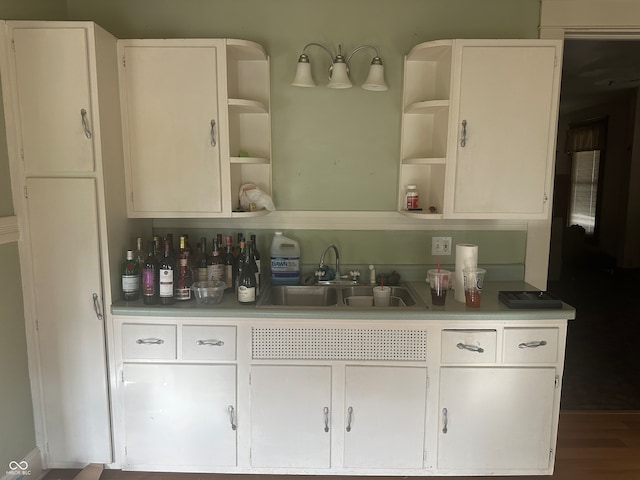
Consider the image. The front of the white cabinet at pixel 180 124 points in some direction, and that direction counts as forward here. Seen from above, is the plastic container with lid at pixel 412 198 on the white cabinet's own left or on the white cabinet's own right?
on the white cabinet's own left

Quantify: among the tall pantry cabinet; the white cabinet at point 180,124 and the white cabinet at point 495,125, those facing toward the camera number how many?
3

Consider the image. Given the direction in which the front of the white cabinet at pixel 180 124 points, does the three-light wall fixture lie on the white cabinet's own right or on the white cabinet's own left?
on the white cabinet's own left

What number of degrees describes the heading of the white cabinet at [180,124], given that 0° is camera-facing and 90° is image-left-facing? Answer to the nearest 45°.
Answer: approximately 0°

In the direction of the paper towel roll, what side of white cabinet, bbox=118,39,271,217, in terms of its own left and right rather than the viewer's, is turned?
left

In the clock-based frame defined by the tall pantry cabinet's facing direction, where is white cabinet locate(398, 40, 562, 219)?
The white cabinet is roughly at 10 o'clock from the tall pantry cabinet.
